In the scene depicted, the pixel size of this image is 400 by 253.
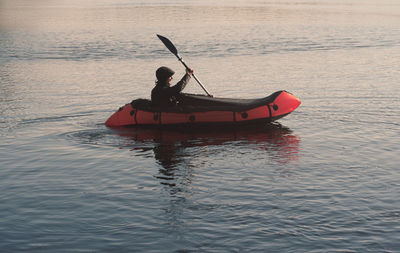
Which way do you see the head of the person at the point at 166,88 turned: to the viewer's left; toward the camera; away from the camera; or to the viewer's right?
to the viewer's right

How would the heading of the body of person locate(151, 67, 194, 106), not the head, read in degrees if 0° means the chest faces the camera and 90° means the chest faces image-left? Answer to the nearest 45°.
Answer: approximately 270°
